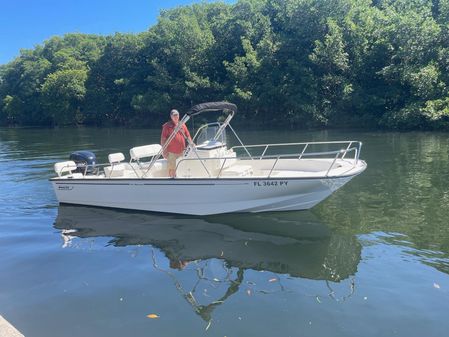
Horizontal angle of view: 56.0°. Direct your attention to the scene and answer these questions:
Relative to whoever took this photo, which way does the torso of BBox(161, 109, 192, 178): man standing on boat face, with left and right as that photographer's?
facing the viewer and to the right of the viewer

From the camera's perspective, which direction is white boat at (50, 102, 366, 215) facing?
to the viewer's right
